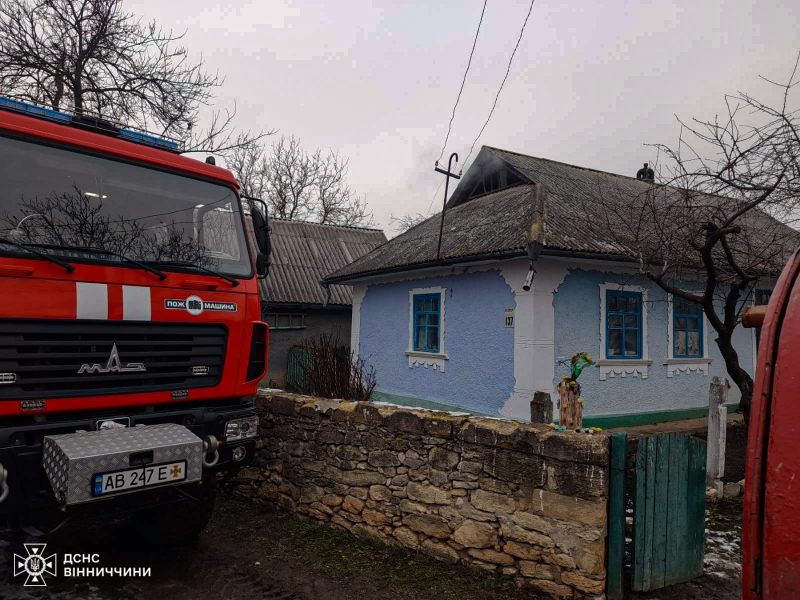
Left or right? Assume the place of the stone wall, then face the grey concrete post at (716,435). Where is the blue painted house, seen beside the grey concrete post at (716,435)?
left

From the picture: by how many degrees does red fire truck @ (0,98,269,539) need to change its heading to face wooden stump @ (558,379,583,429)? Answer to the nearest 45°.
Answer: approximately 45° to its left

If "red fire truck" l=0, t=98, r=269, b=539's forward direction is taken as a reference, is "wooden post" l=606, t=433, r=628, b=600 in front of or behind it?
in front

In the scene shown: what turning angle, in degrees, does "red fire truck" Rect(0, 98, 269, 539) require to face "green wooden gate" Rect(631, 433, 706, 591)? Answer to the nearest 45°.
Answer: approximately 45° to its left

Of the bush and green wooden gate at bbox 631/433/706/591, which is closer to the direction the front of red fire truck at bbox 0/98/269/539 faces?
the green wooden gate

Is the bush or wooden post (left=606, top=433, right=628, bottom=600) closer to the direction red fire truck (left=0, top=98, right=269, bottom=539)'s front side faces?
the wooden post

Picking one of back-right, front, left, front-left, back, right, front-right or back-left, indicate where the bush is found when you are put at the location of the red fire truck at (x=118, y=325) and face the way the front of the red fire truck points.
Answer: left

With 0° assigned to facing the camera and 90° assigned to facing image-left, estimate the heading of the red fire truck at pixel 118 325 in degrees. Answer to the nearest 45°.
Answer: approximately 315°
